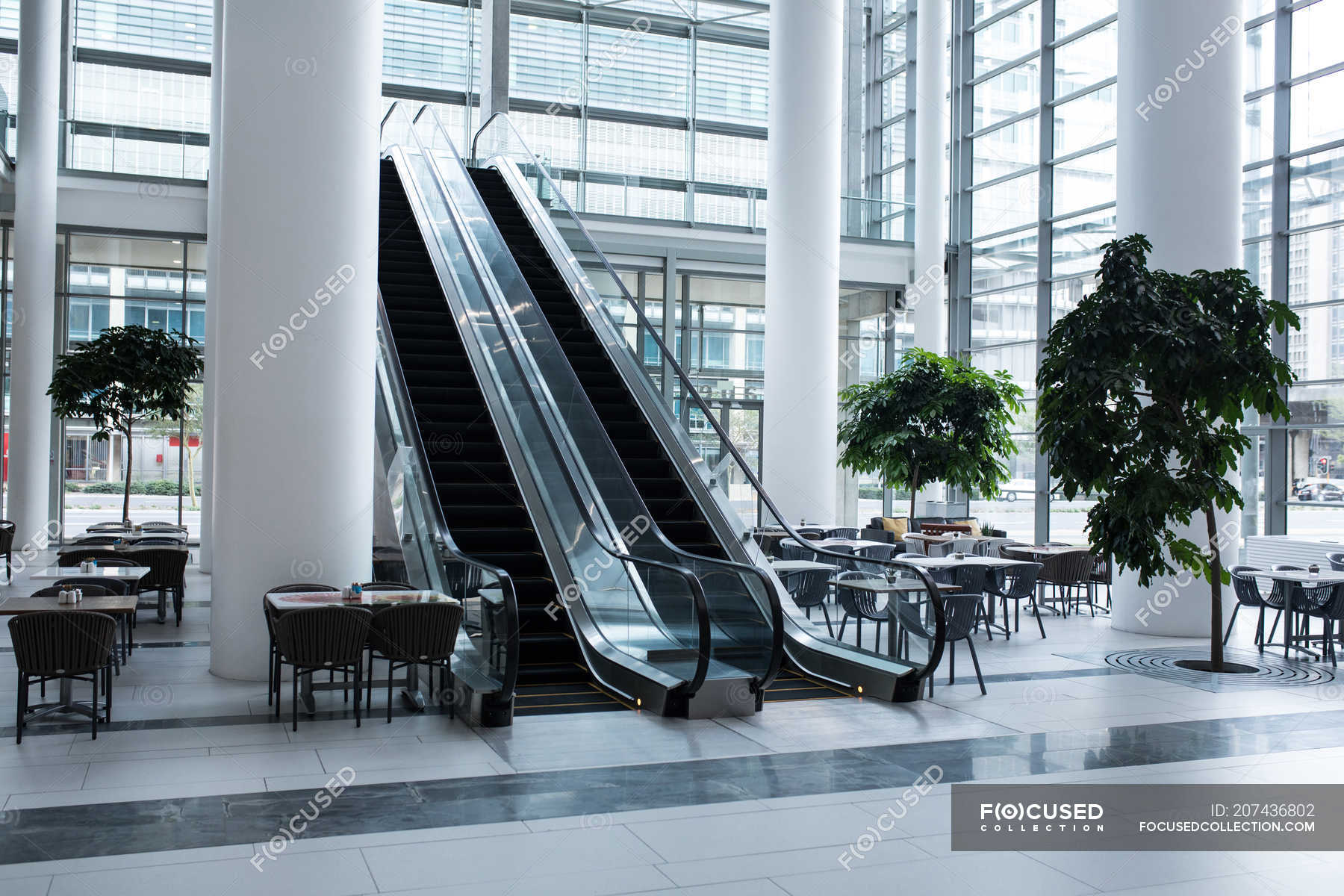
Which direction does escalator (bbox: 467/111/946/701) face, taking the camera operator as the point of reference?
facing the viewer and to the right of the viewer

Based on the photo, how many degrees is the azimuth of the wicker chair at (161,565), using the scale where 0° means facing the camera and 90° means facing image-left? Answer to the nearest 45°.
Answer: approximately 135°

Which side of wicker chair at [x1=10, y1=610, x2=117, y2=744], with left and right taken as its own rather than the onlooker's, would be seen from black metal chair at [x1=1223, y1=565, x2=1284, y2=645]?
right

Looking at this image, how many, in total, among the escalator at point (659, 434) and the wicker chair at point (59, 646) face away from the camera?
1

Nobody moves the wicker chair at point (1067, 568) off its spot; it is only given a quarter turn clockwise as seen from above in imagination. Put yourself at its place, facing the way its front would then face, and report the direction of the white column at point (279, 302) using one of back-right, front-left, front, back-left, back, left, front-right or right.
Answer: back

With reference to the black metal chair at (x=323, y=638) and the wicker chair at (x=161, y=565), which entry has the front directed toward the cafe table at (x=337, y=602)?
the black metal chair

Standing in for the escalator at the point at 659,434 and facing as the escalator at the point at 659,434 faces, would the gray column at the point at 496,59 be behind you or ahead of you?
behind

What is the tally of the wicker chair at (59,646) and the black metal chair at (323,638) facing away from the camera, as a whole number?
2

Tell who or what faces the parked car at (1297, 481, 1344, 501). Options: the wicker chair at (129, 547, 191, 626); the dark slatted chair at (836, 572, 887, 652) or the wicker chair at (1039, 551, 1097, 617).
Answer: the dark slatted chair at (836, 572, 887, 652)

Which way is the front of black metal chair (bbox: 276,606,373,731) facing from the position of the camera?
facing away from the viewer

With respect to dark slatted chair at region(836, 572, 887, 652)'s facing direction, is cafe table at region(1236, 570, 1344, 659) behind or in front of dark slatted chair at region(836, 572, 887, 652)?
in front

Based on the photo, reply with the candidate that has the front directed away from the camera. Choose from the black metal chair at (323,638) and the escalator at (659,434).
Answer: the black metal chair

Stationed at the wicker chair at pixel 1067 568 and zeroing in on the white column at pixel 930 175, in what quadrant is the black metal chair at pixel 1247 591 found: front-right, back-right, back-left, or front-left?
back-right

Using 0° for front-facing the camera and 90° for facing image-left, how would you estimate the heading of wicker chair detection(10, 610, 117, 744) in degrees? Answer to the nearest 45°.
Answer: approximately 180°

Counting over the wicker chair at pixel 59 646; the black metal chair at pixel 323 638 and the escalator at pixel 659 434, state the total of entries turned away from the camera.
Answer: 2

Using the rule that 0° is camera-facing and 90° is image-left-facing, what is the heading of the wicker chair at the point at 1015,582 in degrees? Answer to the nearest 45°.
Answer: approximately 135°
